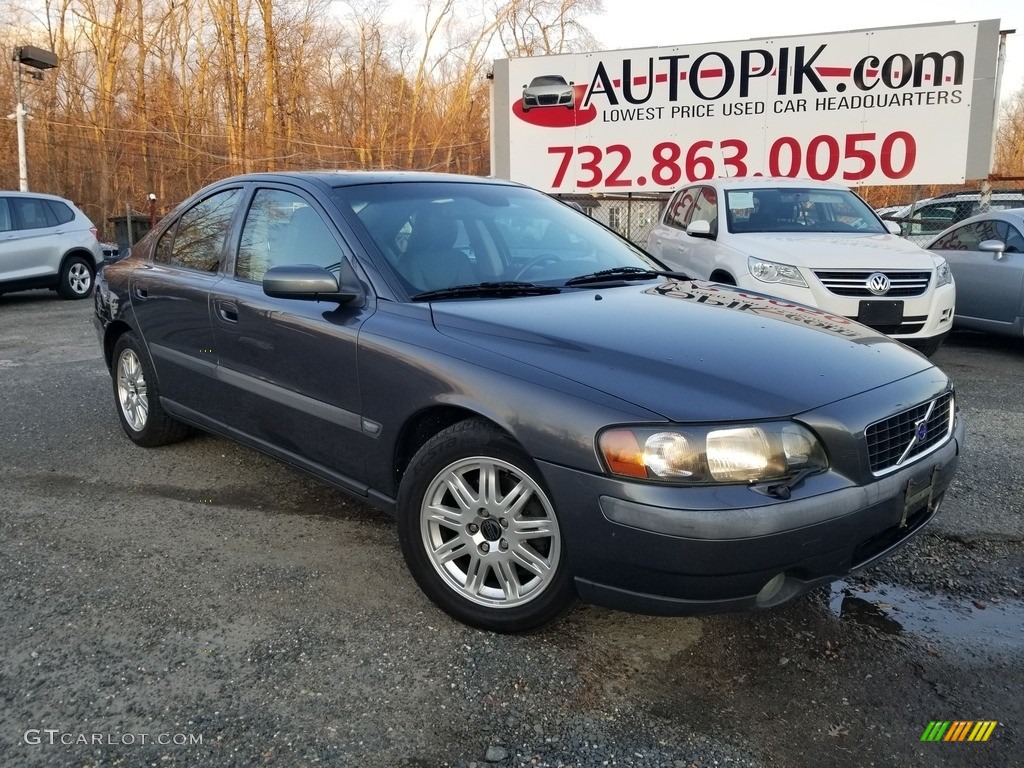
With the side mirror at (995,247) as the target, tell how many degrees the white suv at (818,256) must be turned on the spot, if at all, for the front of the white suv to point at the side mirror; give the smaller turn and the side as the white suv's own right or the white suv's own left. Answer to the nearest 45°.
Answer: approximately 90° to the white suv's own left

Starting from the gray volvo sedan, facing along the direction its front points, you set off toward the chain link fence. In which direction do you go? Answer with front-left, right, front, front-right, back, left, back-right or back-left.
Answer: back-left

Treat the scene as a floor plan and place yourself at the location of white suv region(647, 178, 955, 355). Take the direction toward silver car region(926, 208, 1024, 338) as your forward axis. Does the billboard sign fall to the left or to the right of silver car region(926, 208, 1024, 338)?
left

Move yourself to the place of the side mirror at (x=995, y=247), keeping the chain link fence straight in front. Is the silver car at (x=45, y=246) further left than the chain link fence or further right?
left

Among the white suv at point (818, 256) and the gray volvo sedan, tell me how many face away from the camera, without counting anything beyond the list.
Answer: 0

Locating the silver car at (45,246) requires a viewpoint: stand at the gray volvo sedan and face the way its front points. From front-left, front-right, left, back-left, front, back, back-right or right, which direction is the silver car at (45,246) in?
back

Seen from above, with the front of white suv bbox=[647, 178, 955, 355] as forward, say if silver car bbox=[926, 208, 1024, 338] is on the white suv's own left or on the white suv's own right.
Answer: on the white suv's own left

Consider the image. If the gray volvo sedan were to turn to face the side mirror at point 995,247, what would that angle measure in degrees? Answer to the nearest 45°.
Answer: approximately 90° to its left

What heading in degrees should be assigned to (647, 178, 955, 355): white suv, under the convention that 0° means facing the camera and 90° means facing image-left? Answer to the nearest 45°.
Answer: approximately 315°

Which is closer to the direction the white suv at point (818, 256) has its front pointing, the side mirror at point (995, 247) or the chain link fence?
the side mirror

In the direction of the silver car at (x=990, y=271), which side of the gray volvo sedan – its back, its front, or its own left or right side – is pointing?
left
